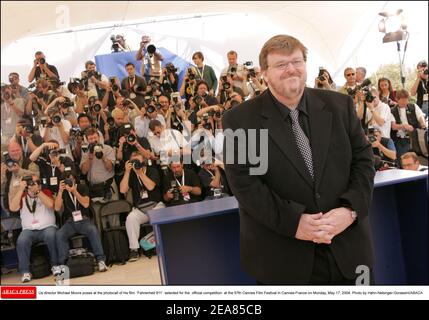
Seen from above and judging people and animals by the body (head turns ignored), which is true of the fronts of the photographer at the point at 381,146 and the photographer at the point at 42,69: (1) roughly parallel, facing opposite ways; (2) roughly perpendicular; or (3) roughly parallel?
roughly perpendicular

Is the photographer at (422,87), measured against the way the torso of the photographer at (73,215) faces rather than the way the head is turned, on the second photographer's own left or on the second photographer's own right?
on the second photographer's own left

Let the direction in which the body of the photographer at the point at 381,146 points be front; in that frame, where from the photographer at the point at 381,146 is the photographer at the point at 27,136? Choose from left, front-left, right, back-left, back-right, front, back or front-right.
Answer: front-right

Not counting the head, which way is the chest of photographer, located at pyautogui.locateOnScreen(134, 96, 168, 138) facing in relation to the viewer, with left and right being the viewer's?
facing the viewer

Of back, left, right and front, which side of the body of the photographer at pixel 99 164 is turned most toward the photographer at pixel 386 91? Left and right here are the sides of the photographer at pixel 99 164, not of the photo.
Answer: left

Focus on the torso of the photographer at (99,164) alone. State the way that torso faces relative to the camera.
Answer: toward the camera

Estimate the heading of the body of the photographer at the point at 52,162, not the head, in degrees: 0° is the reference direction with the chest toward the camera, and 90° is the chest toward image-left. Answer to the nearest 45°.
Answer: approximately 315°

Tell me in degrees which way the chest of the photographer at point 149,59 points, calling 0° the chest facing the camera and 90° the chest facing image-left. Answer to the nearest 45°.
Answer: approximately 0°

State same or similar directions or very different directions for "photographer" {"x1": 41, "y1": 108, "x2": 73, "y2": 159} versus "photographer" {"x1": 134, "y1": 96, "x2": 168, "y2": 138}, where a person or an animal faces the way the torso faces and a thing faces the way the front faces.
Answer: same or similar directions

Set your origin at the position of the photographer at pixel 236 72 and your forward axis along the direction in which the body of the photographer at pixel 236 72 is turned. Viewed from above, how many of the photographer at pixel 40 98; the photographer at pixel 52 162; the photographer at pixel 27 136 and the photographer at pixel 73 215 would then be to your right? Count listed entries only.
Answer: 4

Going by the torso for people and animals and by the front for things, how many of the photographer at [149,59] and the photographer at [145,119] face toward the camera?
2
